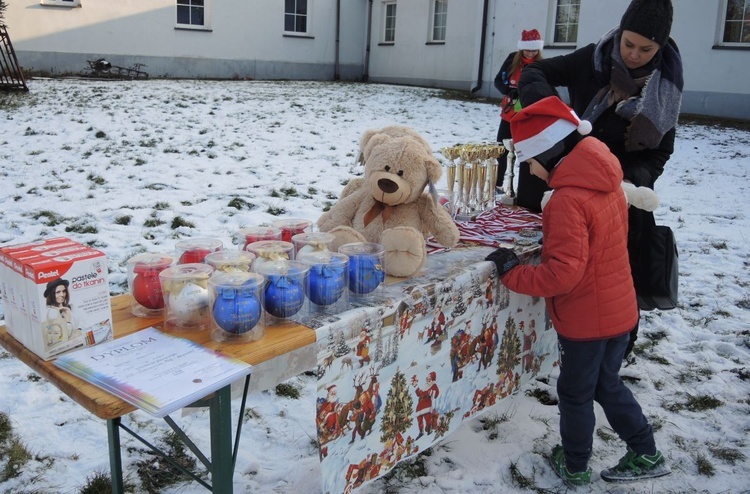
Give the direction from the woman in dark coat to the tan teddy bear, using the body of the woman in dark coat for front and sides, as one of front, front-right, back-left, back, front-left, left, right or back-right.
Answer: front

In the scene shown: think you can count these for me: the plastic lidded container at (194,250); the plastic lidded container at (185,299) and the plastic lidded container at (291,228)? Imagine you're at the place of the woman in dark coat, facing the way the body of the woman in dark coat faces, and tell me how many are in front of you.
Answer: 3

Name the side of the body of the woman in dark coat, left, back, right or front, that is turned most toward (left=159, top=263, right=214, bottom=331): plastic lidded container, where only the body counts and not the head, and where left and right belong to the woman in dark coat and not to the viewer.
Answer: front

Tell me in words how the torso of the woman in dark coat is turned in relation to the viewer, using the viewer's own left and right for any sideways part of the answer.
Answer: facing the viewer and to the left of the viewer

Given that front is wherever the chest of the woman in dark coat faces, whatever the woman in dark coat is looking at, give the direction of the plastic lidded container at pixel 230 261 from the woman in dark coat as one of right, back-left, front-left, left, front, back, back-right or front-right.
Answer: front

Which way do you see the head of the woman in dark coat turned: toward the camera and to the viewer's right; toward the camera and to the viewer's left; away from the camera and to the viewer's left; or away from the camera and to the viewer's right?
toward the camera and to the viewer's left

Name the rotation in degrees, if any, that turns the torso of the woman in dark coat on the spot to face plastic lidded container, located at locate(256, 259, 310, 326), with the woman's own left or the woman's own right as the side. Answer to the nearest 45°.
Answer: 0° — they already face it

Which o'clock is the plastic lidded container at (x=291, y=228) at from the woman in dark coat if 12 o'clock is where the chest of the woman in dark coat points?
The plastic lidded container is roughly at 12 o'clock from the woman in dark coat.

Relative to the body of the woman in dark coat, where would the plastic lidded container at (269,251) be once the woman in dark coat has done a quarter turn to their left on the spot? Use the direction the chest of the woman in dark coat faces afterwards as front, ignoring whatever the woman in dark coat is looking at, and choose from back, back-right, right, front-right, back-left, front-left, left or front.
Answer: right

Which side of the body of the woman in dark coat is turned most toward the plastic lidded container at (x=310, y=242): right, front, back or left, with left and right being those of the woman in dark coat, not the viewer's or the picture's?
front

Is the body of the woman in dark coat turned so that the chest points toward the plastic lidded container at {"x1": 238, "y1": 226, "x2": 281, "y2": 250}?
yes

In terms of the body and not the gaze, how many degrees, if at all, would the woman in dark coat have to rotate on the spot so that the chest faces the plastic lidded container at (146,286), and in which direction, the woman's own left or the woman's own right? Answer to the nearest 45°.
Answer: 0° — they already face it

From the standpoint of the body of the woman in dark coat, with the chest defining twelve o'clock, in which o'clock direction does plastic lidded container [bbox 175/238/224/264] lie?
The plastic lidded container is roughly at 12 o'clock from the woman in dark coat.
